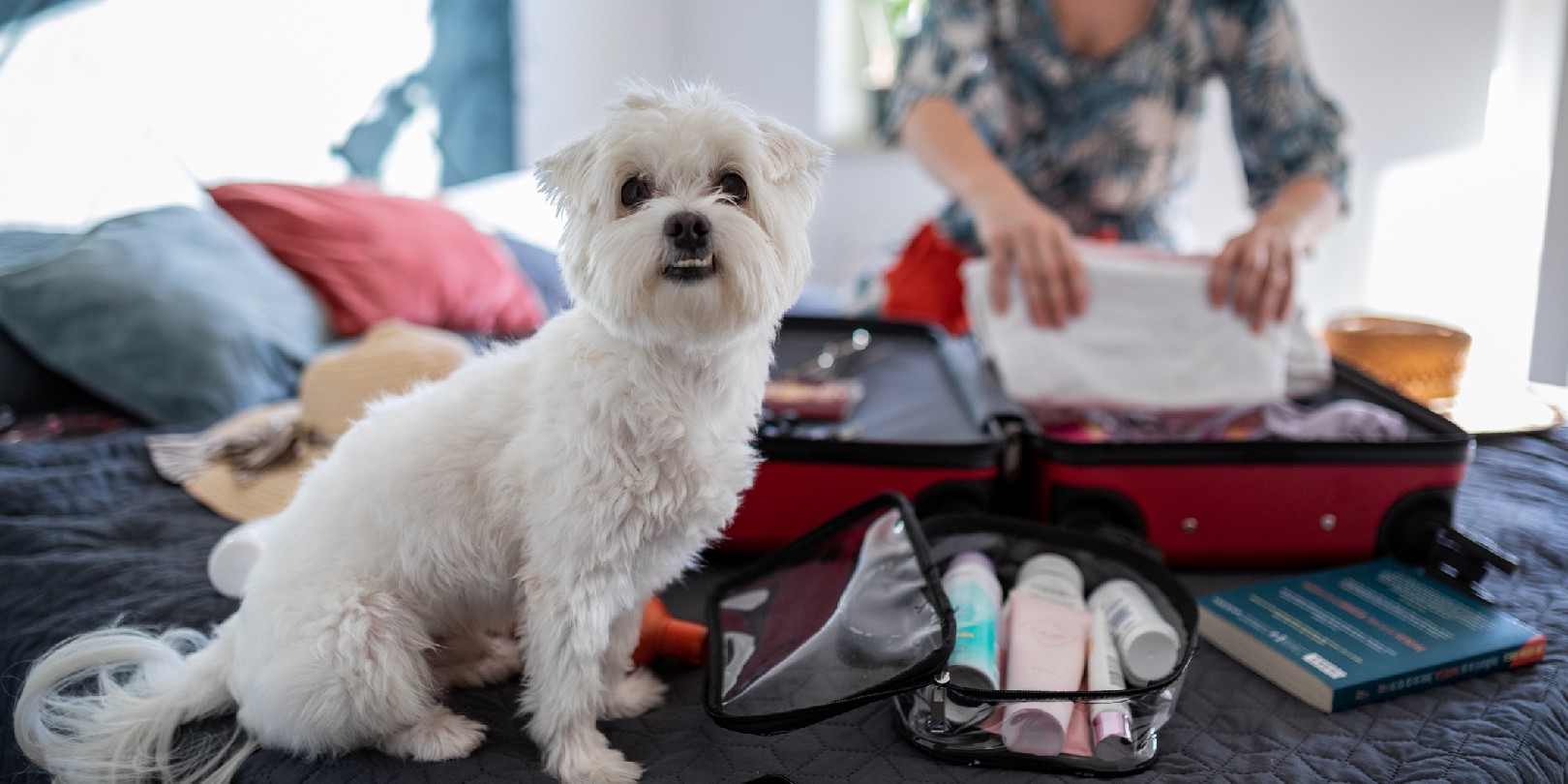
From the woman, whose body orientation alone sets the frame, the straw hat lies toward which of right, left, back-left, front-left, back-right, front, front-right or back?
front-right

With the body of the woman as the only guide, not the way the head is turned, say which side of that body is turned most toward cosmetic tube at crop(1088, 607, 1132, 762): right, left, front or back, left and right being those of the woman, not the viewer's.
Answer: front

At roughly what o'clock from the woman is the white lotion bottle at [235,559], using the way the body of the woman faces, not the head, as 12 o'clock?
The white lotion bottle is roughly at 1 o'clock from the woman.

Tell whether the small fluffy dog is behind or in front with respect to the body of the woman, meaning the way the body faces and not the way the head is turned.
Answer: in front

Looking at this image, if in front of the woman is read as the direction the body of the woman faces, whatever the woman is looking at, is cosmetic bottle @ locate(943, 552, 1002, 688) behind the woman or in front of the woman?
in front

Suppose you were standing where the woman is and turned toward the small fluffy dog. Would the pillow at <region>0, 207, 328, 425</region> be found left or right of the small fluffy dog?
right

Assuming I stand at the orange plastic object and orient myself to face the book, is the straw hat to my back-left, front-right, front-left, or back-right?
back-left

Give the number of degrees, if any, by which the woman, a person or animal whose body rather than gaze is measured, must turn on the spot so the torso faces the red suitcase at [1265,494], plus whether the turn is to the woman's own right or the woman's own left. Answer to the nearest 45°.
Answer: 0° — they already face it

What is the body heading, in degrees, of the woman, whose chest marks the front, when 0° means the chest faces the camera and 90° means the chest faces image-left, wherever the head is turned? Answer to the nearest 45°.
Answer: approximately 0°

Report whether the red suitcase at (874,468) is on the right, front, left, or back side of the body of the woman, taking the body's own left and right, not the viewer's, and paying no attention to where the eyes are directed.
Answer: front

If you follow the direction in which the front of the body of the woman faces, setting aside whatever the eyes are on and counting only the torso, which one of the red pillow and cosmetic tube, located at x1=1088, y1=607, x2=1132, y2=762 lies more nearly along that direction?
the cosmetic tube
